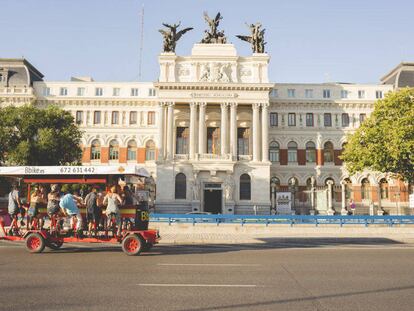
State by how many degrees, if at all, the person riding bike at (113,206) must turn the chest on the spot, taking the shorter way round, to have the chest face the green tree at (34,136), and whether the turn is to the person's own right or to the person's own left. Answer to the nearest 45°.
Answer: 0° — they already face it

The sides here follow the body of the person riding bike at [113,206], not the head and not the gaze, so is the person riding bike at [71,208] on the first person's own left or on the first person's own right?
on the first person's own left

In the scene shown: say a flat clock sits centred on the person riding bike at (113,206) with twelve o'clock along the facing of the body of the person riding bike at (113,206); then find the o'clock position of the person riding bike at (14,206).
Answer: the person riding bike at (14,206) is roughly at 10 o'clock from the person riding bike at (113,206).

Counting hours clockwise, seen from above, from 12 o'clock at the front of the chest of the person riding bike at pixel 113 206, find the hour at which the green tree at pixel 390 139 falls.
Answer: The green tree is roughly at 2 o'clock from the person riding bike.

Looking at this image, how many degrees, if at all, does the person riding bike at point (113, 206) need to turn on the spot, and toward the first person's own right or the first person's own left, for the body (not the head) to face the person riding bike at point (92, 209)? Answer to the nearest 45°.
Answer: approximately 45° to the first person's own left

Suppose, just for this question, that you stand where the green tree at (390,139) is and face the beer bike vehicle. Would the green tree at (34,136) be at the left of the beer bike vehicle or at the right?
right

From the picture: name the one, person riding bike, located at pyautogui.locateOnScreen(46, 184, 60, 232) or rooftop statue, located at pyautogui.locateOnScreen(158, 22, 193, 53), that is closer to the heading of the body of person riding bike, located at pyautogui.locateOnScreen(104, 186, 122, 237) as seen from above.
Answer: the rooftop statue

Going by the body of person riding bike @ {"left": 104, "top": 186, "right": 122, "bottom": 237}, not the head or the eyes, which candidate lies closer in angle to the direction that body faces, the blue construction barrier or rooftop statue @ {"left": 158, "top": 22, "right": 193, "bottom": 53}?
the rooftop statue

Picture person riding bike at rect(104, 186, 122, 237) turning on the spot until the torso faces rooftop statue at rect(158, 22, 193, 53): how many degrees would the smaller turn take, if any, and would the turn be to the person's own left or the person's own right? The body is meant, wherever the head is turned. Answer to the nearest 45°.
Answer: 0° — they already face it

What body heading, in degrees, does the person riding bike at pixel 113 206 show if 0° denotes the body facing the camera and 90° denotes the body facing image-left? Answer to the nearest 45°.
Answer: approximately 180°

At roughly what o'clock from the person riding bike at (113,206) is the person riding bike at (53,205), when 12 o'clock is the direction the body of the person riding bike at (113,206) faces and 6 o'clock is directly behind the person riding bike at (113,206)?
the person riding bike at (53,205) is roughly at 10 o'clock from the person riding bike at (113,206).
